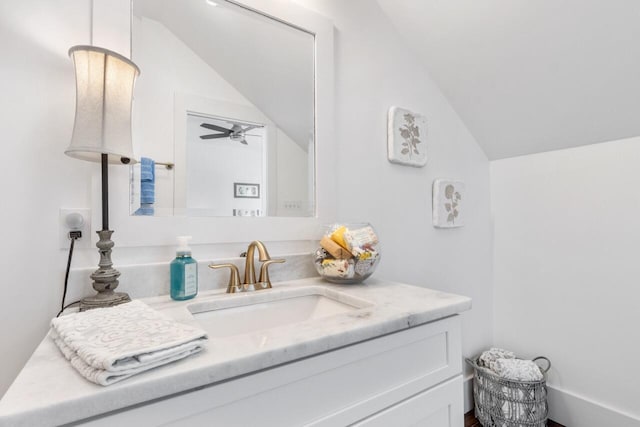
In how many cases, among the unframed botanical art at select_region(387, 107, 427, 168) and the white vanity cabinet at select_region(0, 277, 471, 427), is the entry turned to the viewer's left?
0

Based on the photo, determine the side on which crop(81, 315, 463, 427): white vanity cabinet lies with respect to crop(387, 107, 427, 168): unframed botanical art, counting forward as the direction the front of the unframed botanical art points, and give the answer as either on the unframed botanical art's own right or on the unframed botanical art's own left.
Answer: on the unframed botanical art's own right

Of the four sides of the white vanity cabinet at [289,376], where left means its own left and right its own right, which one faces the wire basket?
left

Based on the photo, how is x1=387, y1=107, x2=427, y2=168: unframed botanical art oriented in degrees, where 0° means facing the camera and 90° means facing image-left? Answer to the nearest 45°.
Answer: approximately 315°

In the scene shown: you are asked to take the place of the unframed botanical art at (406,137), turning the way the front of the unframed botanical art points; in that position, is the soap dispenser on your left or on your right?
on your right

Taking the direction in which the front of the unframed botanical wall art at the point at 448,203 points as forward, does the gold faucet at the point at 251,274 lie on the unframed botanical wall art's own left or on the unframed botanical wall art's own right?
on the unframed botanical wall art's own right

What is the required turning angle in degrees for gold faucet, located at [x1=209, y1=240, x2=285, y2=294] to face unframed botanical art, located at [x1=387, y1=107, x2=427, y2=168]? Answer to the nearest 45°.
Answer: approximately 90° to its left

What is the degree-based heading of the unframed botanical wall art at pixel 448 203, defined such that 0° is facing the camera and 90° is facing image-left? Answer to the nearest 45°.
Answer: approximately 315°
